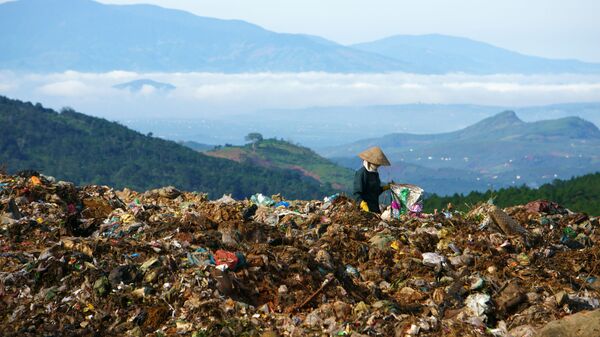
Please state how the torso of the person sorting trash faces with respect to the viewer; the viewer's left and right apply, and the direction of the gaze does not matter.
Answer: facing the viewer and to the right of the viewer
